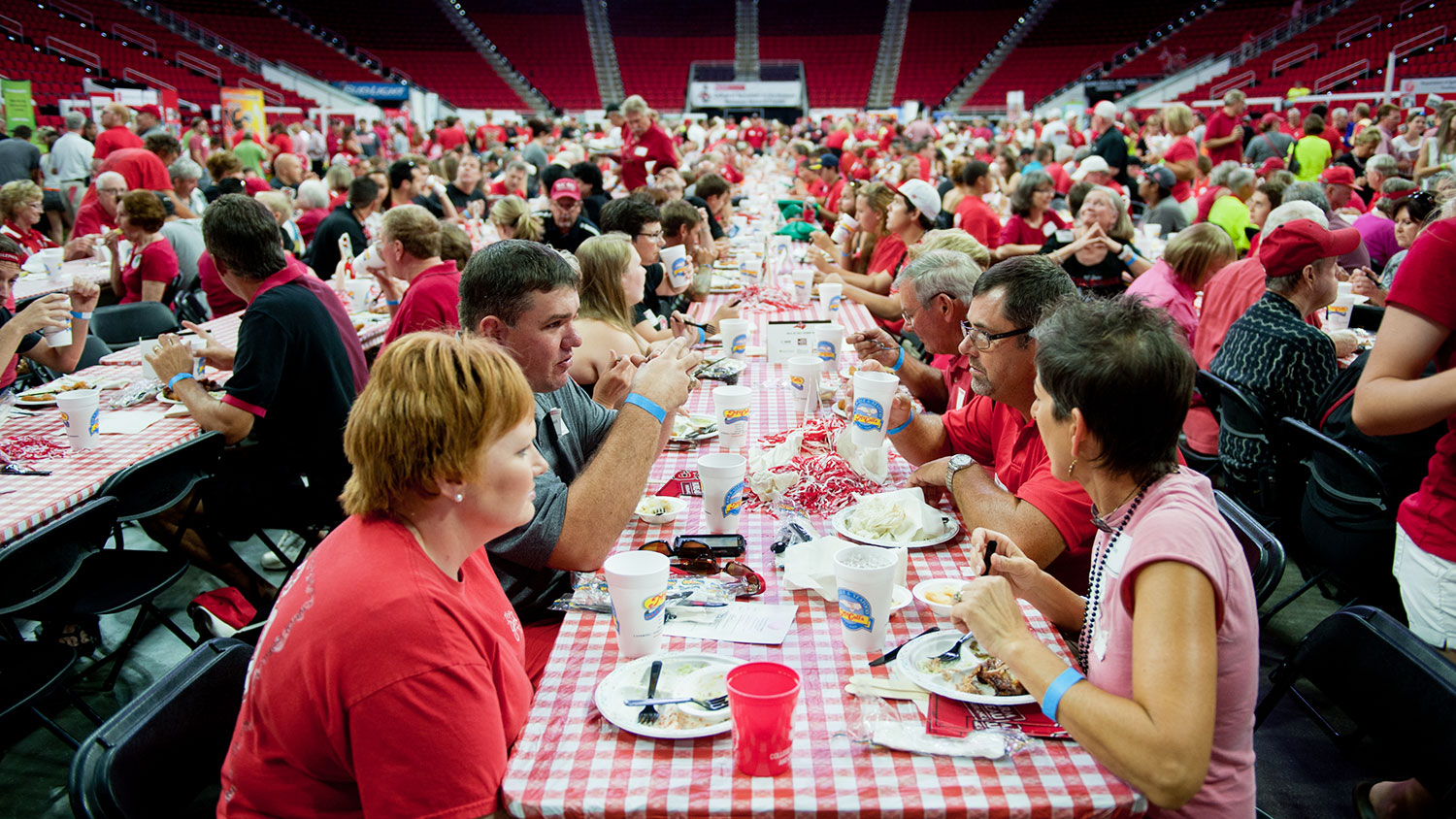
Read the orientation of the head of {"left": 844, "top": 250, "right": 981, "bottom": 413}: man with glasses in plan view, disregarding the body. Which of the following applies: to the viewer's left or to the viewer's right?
to the viewer's left

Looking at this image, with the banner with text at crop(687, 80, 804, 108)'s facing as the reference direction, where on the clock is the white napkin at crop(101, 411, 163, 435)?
The white napkin is roughly at 12 o'clock from the banner with text.

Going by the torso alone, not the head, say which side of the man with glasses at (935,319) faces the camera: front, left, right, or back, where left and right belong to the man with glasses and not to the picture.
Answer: left

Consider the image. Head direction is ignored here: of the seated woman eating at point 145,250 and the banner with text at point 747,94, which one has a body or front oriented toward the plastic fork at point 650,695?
the banner with text

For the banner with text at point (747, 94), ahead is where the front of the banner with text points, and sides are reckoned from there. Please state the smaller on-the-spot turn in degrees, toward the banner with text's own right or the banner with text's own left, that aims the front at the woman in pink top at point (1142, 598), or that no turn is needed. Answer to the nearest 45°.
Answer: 0° — it already faces them

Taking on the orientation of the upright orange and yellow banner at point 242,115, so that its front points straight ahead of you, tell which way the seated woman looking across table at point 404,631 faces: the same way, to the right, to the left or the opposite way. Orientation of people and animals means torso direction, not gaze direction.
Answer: to the left

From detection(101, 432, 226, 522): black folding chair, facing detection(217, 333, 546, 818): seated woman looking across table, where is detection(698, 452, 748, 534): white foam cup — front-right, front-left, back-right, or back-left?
front-left

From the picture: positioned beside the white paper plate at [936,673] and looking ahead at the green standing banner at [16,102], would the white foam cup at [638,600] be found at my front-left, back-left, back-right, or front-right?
front-left

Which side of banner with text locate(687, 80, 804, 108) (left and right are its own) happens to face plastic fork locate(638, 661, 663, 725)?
front

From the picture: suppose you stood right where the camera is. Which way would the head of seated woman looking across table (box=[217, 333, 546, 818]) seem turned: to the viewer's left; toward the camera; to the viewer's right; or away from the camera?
to the viewer's right

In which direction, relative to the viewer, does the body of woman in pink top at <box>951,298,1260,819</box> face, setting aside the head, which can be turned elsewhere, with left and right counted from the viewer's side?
facing to the left of the viewer

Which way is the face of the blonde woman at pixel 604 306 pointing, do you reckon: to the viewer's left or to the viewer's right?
to the viewer's right

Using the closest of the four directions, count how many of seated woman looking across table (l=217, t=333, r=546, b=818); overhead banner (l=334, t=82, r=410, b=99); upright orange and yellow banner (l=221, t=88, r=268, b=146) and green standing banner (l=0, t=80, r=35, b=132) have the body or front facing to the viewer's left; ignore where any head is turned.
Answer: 0

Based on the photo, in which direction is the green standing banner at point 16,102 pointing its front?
toward the camera

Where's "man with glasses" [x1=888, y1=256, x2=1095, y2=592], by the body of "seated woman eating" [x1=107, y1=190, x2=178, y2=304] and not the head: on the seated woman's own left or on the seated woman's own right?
on the seated woman's own left

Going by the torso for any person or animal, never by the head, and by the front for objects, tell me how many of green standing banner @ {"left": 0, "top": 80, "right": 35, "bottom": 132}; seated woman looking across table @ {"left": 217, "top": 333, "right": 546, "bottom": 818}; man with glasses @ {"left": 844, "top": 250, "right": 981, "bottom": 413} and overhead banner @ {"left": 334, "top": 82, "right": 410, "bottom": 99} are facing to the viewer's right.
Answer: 1

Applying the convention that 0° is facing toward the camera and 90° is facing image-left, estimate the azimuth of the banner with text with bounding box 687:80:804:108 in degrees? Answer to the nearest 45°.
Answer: approximately 0°
